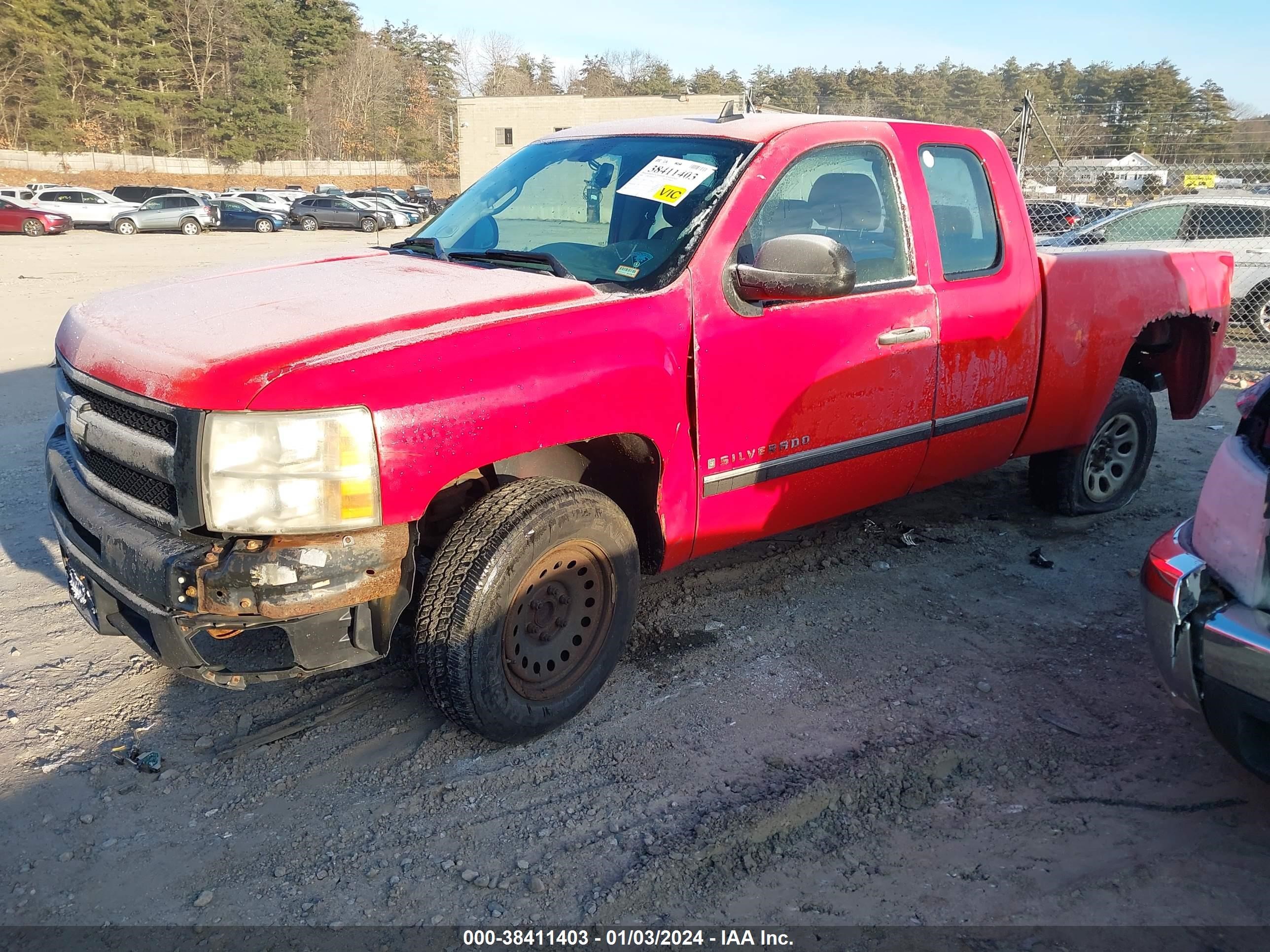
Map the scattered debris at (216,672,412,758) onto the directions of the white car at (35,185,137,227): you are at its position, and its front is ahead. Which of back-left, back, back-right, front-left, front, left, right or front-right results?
right

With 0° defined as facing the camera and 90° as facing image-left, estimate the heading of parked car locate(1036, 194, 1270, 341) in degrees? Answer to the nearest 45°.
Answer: approximately 90°

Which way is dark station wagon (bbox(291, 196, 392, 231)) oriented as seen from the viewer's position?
to the viewer's right

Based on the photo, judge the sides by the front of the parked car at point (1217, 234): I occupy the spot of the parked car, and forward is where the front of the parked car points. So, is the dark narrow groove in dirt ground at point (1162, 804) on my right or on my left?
on my left

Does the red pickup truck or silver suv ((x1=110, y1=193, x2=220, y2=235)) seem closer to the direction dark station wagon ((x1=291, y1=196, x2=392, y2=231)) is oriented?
the red pickup truck

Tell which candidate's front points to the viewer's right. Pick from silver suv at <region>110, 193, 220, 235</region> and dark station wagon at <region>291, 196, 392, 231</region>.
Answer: the dark station wagon

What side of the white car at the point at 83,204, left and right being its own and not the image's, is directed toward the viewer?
right

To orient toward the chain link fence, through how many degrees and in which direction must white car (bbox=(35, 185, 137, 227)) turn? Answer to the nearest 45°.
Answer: approximately 45° to its right

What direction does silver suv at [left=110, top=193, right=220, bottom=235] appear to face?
to the viewer's left
